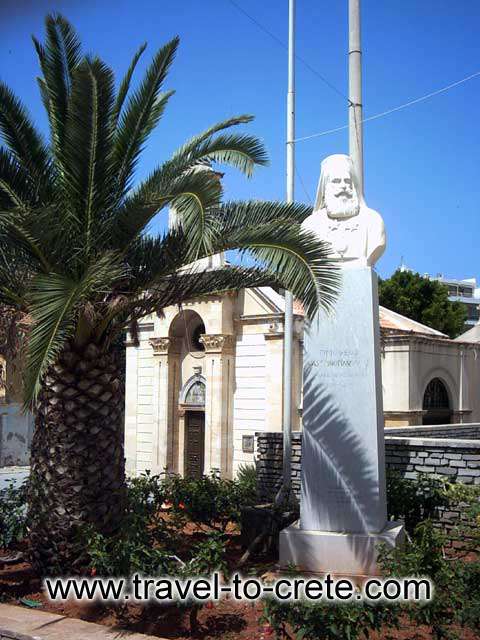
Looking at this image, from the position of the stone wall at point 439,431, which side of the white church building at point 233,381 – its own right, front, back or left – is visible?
left

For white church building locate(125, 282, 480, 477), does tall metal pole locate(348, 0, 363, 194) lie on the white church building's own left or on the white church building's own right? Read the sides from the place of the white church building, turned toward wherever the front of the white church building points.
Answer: on the white church building's own left

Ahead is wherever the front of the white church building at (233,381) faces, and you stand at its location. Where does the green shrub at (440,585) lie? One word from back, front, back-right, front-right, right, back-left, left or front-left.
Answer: front-left

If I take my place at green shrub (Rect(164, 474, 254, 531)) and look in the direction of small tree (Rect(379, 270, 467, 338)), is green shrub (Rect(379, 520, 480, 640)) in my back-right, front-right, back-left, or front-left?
back-right

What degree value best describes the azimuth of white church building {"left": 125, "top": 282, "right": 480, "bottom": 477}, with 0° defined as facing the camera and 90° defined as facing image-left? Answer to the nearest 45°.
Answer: approximately 45°

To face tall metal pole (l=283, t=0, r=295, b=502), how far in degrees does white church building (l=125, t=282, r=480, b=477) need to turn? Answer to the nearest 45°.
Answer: approximately 45° to its left

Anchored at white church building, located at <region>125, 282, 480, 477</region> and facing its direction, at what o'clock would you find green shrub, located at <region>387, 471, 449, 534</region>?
The green shrub is roughly at 10 o'clock from the white church building.

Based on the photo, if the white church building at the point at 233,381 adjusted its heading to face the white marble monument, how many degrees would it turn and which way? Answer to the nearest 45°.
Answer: approximately 45° to its left

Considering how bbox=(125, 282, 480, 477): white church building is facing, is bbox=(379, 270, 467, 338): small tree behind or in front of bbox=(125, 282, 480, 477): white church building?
behind

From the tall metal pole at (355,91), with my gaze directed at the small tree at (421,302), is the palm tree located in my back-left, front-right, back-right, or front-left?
back-left
